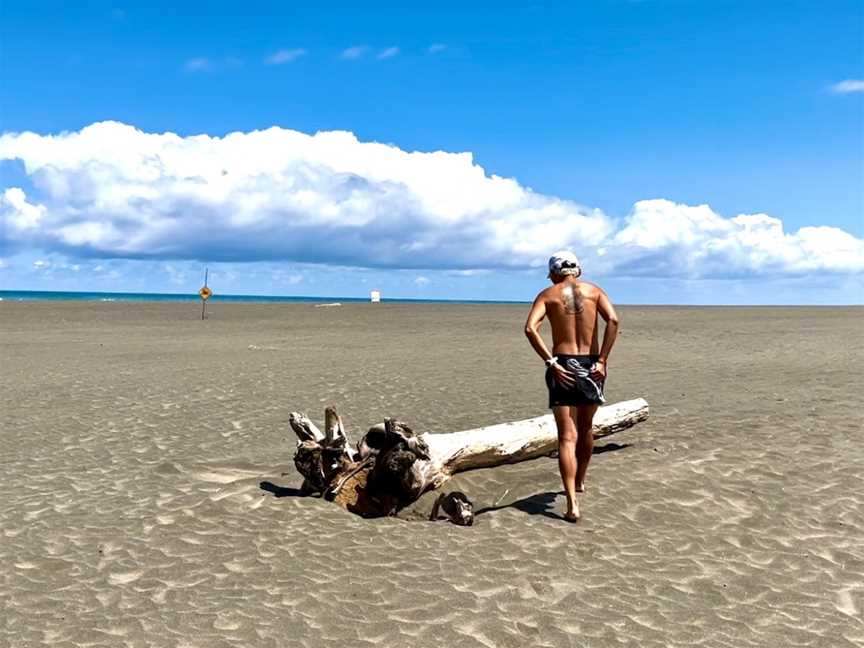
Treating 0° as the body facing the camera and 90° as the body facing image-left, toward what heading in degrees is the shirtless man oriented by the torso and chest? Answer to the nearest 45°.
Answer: approximately 180°
